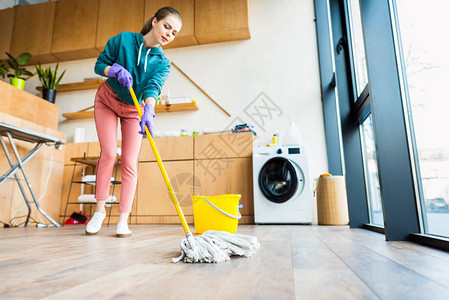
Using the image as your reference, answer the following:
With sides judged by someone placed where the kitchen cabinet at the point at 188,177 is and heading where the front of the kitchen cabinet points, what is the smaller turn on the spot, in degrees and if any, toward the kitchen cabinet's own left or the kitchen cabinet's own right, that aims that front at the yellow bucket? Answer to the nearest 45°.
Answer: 0° — it already faces it

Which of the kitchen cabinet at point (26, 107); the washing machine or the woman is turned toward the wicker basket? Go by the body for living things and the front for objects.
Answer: the kitchen cabinet

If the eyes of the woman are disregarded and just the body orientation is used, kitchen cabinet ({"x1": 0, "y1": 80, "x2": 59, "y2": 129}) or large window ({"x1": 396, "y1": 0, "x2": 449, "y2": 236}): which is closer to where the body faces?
the large window

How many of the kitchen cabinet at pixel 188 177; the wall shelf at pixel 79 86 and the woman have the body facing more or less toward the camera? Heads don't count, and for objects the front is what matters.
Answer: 3

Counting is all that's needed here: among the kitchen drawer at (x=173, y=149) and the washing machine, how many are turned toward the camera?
2

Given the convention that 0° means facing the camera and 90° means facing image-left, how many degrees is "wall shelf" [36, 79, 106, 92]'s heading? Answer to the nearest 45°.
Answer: approximately 0°

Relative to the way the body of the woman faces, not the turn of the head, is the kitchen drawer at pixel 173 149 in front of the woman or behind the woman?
behind

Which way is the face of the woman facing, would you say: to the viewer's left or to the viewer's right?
to the viewer's right

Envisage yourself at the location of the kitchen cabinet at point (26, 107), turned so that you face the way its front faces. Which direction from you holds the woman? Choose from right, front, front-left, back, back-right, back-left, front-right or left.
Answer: front-right

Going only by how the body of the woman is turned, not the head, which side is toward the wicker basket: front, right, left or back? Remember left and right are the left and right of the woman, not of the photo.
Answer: left

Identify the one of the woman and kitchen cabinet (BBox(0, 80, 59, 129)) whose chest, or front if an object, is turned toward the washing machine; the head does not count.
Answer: the kitchen cabinet

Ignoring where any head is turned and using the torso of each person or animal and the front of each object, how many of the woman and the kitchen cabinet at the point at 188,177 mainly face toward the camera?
2
